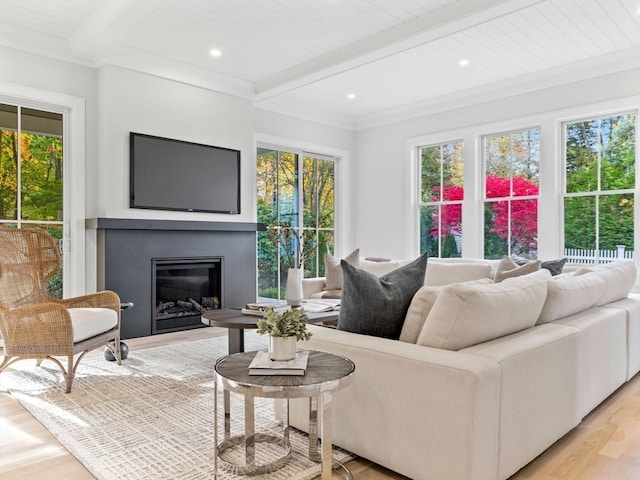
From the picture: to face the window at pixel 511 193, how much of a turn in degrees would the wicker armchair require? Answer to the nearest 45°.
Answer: approximately 45° to its left

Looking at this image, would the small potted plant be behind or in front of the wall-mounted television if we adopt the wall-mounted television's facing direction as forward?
in front

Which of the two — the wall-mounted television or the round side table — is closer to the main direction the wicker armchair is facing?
the round side table

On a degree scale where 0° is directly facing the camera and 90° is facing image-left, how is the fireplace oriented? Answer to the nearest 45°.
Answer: approximately 315°

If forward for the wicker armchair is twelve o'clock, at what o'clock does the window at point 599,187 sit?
The window is roughly at 11 o'clock from the wicker armchair.

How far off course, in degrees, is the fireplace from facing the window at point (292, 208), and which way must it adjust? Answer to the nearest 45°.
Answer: approximately 90° to its left

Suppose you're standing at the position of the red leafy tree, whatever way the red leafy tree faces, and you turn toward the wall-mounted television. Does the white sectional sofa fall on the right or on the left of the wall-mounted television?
left

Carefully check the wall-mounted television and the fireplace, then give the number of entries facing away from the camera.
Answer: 0

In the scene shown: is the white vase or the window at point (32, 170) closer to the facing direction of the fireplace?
the white vase

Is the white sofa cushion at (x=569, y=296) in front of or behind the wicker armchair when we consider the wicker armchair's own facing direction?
in front
